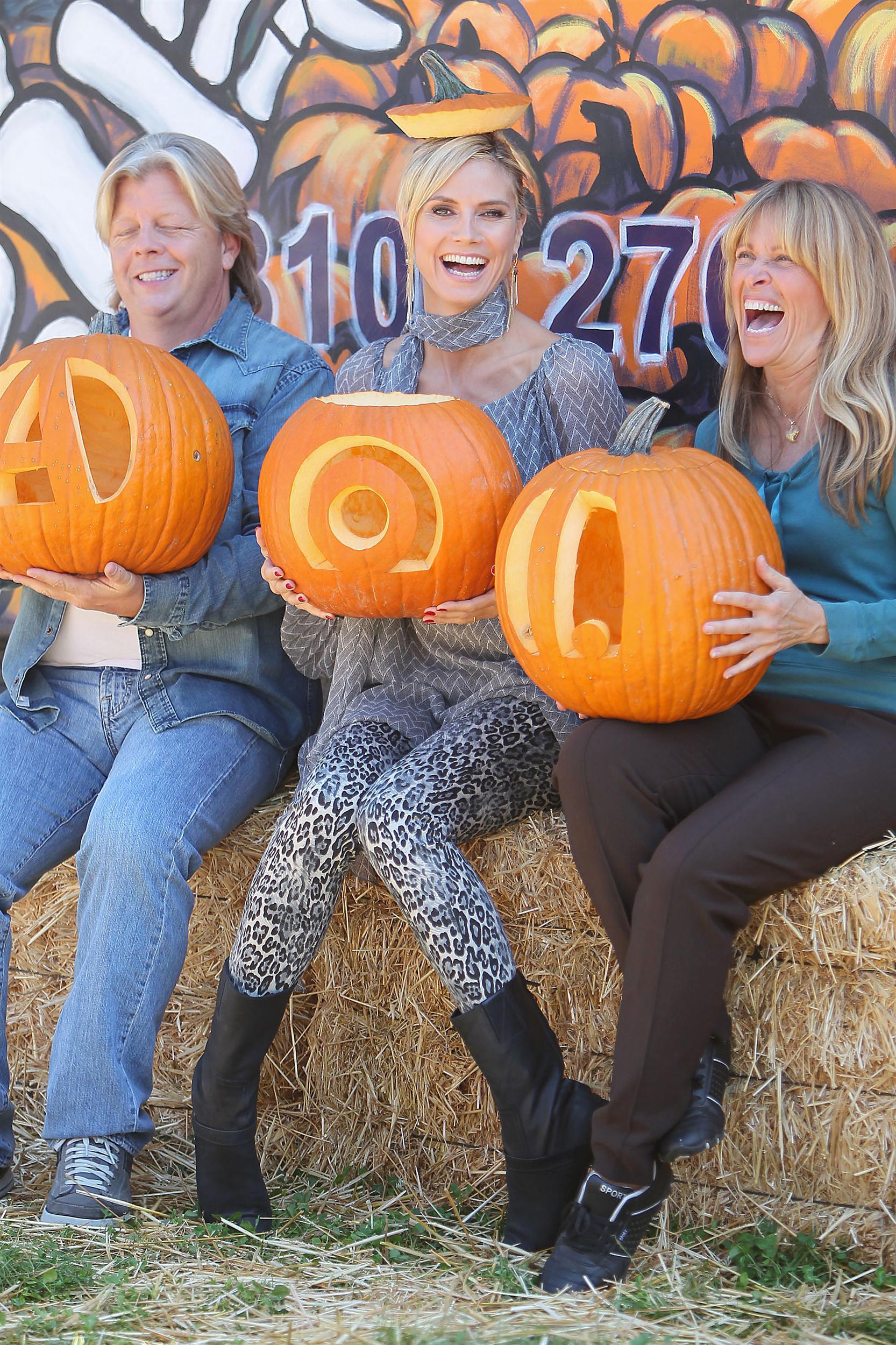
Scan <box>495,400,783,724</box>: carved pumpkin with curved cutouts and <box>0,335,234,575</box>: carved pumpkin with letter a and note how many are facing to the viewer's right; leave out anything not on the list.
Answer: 0

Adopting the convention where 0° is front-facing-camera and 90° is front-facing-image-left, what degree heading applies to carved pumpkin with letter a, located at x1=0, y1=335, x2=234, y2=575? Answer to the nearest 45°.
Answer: approximately 45°

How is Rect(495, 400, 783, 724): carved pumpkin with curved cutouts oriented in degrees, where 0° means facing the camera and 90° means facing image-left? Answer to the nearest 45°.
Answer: approximately 45°

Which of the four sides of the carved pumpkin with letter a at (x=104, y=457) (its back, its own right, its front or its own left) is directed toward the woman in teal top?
left

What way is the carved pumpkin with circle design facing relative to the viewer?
toward the camera

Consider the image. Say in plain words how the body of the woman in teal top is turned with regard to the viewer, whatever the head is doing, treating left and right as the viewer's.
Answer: facing the viewer and to the left of the viewer

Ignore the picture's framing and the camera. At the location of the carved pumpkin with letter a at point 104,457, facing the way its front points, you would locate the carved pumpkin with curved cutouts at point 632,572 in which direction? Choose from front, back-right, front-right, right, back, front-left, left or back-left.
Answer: left

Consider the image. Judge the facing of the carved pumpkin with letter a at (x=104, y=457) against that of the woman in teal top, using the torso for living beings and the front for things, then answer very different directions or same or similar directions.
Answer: same or similar directions

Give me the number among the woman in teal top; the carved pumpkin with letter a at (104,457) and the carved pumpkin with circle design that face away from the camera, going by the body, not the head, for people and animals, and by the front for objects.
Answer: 0

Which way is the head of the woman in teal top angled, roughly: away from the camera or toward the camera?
toward the camera
